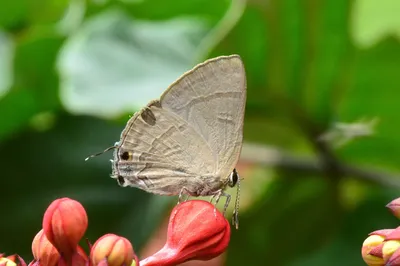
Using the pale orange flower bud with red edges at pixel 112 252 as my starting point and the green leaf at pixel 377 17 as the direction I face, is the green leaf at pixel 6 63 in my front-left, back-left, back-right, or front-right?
front-left

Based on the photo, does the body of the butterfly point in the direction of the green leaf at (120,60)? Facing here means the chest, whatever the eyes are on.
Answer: no

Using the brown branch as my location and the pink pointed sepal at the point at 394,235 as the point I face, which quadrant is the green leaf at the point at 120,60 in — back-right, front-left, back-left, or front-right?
back-right
